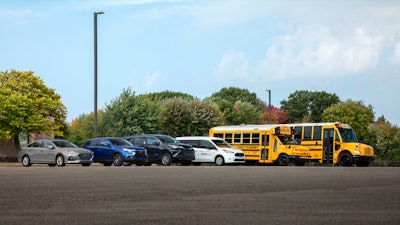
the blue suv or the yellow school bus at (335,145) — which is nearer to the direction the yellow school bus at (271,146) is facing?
the yellow school bus

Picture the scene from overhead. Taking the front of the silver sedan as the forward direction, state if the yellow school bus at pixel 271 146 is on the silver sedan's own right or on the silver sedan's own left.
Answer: on the silver sedan's own left

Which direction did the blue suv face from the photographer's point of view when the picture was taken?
facing the viewer and to the right of the viewer

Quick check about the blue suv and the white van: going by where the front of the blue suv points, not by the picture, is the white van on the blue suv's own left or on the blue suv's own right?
on the blue suv's own left
